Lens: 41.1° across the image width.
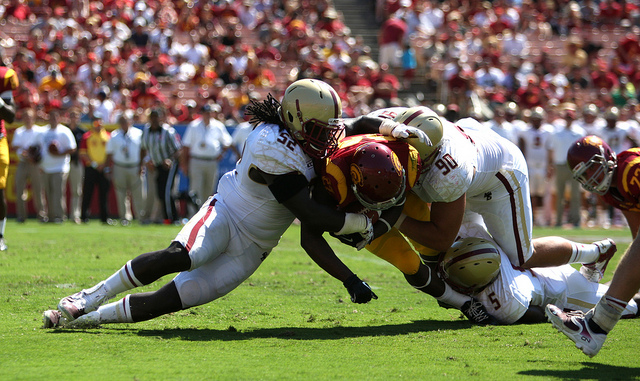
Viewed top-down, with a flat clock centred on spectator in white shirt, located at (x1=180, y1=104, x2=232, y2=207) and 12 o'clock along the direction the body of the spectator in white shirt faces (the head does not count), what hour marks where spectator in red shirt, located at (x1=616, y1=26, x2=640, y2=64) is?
The spectator in red shirt is roughly at 8 o'clock from the spectator in white shirt.

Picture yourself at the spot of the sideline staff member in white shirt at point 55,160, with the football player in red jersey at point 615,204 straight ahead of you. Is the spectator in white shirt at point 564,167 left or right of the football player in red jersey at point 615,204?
left

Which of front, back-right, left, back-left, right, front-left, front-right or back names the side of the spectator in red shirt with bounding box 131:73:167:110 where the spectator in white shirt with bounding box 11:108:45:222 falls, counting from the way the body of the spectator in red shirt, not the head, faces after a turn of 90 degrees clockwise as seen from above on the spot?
front-left

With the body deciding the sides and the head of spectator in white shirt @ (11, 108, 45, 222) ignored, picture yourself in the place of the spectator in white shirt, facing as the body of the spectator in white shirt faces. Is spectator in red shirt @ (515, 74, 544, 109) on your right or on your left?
on your left

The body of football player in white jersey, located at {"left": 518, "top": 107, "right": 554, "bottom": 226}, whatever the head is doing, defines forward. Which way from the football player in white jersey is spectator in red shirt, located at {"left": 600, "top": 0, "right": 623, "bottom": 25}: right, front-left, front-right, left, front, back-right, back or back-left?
back

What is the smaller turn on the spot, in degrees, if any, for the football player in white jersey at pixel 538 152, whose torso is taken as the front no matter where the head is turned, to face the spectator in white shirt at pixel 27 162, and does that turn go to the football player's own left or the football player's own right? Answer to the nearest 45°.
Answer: approximately 90° to the football player's own right

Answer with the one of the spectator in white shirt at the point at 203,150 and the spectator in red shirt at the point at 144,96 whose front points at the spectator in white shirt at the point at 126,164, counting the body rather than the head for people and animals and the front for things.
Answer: the spectator in red shirt

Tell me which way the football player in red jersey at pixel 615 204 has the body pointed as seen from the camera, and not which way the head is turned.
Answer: to the viewer's left

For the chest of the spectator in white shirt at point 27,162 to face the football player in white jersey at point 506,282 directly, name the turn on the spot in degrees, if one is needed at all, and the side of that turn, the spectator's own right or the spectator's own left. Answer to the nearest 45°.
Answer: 0° — they already face them

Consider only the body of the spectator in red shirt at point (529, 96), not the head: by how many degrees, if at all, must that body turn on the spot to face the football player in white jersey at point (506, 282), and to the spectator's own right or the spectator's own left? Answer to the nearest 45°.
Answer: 0° — they already face them

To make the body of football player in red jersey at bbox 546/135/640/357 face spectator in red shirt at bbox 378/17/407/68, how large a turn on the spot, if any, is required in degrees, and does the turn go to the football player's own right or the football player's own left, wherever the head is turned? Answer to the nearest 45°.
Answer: approximately 90° to the football player's own right

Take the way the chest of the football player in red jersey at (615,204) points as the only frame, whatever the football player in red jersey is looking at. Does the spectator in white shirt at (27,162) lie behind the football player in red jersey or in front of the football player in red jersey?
in front

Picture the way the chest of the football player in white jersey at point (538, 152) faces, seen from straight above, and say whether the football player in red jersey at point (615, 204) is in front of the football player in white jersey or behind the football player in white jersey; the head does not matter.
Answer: in front
